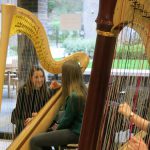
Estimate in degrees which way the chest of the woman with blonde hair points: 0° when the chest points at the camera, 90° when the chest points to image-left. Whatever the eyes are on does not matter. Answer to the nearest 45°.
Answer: approximately 90°

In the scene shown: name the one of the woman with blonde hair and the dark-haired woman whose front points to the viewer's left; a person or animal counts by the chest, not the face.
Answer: the woman with blonde hair

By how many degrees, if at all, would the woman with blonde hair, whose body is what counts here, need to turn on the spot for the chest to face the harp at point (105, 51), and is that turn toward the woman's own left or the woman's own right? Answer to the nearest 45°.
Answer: approximately 90° to the woman's own left

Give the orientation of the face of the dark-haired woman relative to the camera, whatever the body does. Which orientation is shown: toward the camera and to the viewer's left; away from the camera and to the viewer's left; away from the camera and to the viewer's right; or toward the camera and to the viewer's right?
toward the camera and to the viewer's right

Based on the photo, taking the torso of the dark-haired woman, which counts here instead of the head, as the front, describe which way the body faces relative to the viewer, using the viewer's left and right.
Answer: facing the viewer and to the right of the viewer

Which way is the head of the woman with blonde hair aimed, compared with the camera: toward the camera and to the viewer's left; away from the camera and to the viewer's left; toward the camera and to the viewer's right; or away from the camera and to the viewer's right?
away from the camera and to the viewer's left
